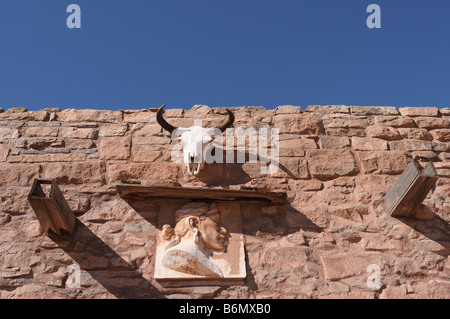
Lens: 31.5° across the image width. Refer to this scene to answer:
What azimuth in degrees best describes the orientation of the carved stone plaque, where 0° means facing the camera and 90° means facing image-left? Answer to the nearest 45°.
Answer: approximately 0°

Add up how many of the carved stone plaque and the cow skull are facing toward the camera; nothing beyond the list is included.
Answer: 2

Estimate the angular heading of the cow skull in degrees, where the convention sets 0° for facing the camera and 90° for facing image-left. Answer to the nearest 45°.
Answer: approximately 0°

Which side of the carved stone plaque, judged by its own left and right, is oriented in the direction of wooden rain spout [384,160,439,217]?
left

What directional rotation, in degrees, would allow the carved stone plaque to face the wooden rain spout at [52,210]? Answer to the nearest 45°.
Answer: approximately 90° to its right
